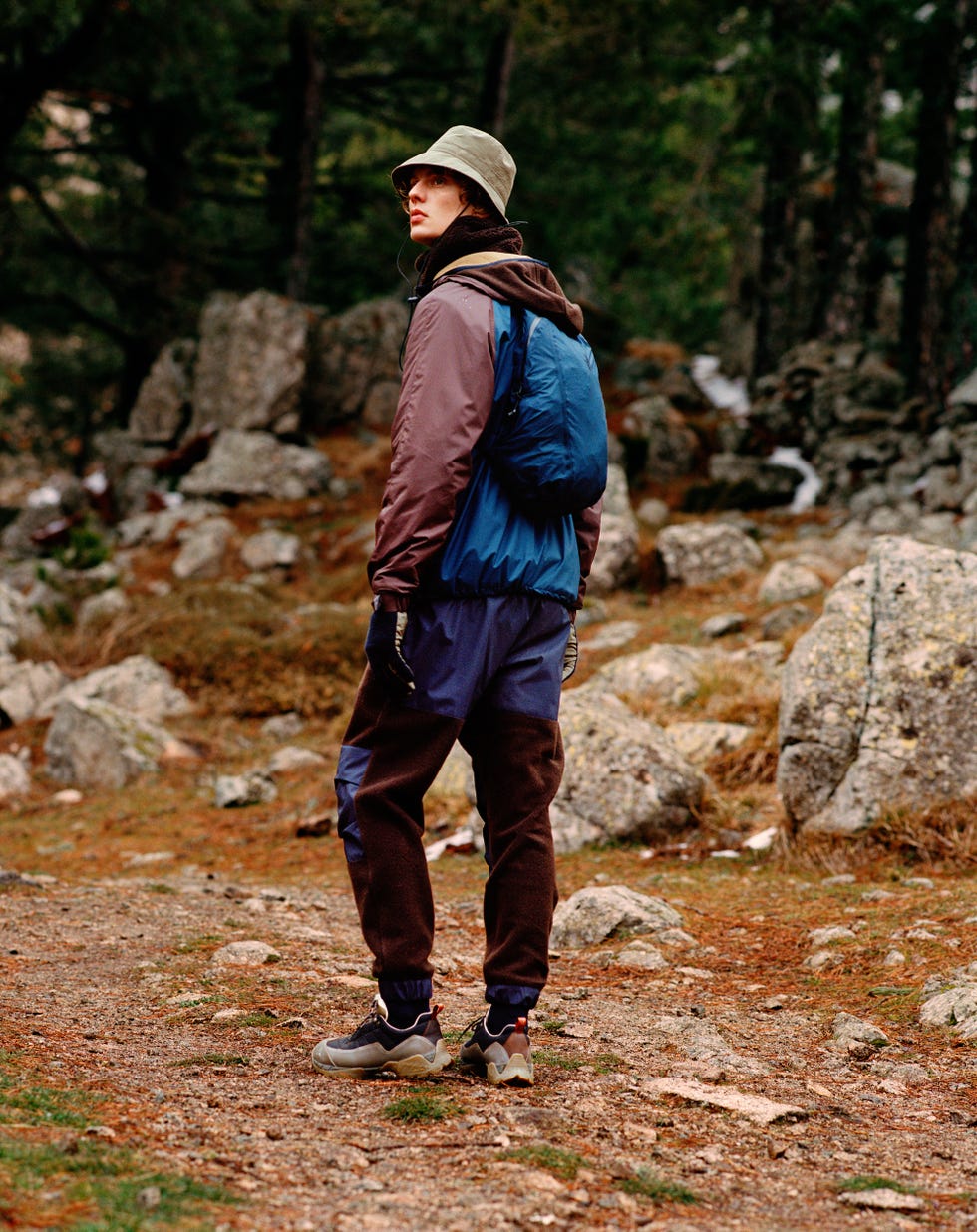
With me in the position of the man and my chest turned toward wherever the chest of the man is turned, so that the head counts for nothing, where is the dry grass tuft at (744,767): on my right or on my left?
on my right

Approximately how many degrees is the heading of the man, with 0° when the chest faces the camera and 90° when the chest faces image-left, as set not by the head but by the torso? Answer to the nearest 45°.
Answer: approximately 135°

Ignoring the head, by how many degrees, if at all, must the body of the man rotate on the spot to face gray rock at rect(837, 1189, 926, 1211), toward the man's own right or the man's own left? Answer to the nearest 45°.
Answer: approximately 180°

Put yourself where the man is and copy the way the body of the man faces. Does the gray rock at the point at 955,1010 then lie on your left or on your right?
on your right

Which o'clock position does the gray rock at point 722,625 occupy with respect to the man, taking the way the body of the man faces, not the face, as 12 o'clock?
The gray rock is roughly at 2 o'clock from the man.

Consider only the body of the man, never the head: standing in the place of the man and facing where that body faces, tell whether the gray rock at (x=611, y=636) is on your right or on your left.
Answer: on your right

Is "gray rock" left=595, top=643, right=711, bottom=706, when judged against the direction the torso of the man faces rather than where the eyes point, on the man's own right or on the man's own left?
on the man's own right

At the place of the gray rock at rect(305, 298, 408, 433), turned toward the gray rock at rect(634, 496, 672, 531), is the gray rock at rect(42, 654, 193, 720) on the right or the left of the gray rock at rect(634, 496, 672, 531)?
right
